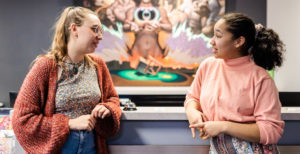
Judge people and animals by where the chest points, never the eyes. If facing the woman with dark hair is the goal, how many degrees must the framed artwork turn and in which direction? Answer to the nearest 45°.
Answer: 0° — it already faces them

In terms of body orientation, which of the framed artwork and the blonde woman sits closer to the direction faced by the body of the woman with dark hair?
the blonde woman

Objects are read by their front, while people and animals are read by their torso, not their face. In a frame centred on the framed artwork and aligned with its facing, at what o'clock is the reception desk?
The reception desk is roughly at 12 o'clock from the framed artwork.

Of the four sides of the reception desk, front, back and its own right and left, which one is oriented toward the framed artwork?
back

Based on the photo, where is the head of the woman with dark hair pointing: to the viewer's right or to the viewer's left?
to the viewer's left

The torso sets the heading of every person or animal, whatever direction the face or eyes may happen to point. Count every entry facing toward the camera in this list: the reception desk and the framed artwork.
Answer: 2

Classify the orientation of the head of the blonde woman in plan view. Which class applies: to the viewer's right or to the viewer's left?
to the viewer's right

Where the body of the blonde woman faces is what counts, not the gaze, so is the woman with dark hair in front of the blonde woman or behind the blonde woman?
in front
